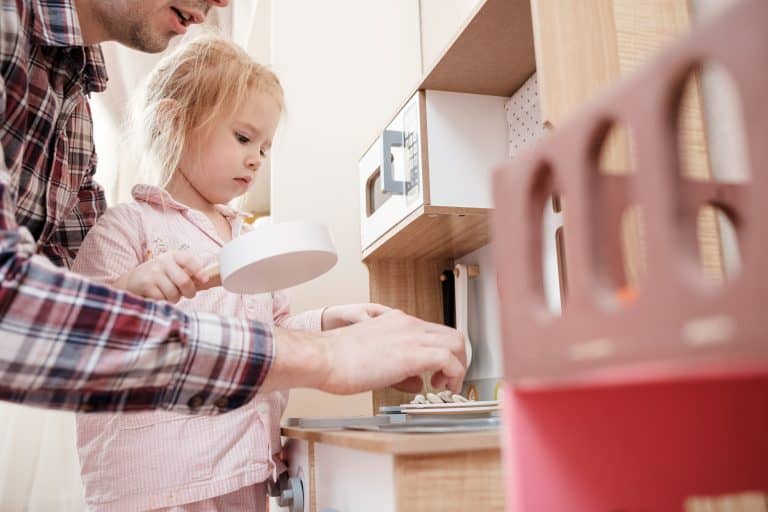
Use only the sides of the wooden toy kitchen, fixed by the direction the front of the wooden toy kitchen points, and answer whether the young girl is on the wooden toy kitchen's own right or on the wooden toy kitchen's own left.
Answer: on the wooden toy kitchen's own right

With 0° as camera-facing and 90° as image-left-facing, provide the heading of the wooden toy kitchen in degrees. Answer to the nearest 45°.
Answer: approximately 45°

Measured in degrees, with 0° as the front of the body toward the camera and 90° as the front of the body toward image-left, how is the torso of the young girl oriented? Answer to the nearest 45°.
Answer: approximately 315°
